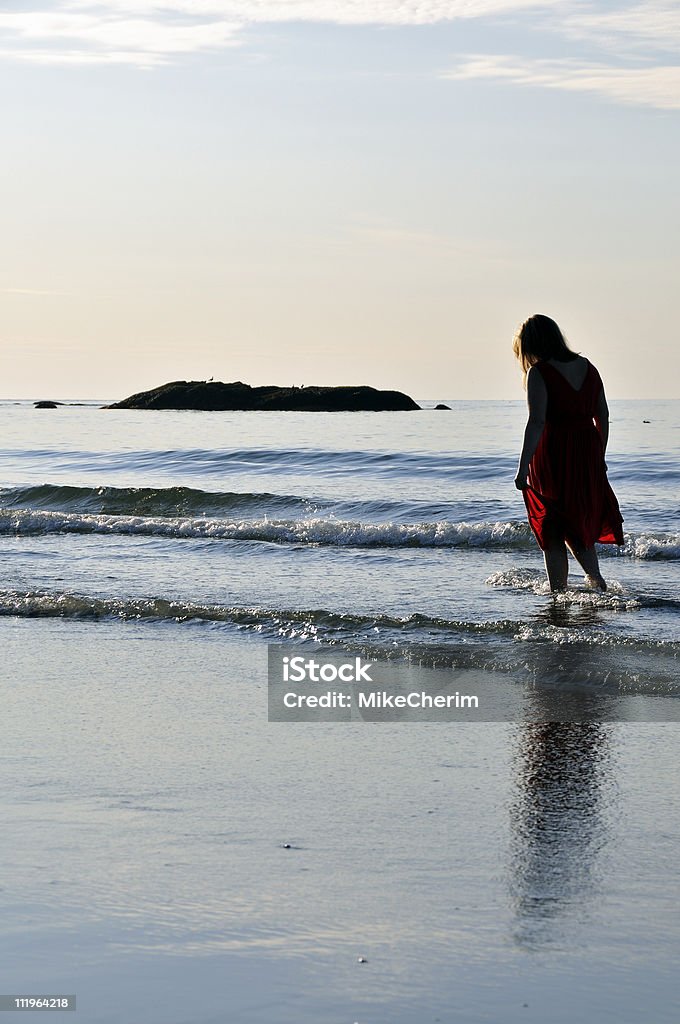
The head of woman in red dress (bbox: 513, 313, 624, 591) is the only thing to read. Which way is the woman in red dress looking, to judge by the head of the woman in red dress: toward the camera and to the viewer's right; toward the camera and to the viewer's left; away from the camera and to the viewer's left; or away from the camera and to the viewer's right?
away from the camera and to the viewer's left

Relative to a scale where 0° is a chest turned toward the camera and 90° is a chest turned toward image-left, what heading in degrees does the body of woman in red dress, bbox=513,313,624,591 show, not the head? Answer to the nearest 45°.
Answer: approximately 135°
